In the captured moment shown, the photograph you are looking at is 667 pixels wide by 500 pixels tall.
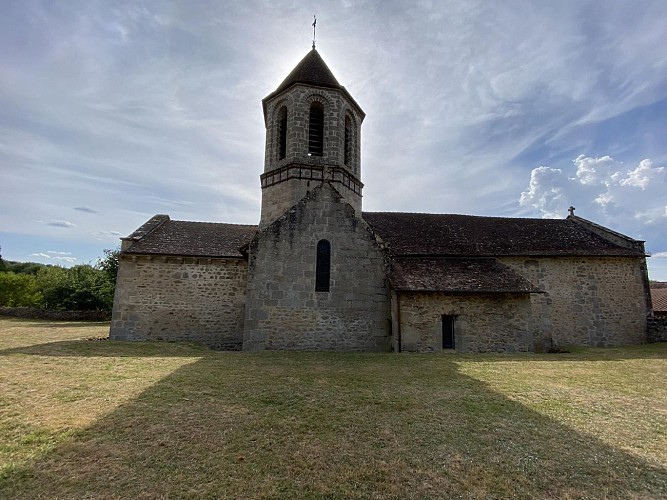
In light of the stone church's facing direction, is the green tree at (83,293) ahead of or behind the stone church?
behind
